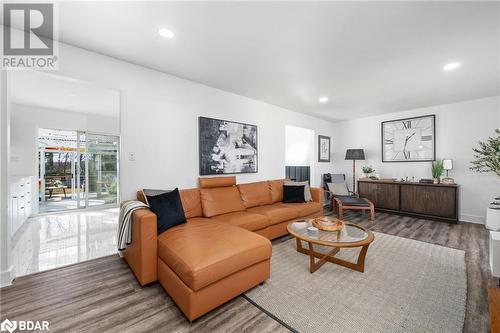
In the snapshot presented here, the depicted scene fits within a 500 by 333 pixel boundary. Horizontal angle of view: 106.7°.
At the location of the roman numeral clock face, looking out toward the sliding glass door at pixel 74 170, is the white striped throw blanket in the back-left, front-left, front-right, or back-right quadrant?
front-left

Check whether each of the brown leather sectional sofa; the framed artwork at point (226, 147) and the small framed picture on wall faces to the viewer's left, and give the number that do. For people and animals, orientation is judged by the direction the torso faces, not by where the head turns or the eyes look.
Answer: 0

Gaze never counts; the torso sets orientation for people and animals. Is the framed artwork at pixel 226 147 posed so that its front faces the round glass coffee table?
yes

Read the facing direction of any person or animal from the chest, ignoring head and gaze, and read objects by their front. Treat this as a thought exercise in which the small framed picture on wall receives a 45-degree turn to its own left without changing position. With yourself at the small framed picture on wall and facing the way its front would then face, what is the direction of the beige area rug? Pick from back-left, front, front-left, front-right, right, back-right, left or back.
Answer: right

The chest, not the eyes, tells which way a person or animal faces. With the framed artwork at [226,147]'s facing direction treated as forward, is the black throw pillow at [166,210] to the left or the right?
on its right

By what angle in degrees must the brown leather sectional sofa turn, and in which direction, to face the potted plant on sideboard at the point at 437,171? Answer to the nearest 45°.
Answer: approximately 45° to its left

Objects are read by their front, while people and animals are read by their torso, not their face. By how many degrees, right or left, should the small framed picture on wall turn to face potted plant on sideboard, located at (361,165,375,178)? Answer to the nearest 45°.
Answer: approximately 45° to its left

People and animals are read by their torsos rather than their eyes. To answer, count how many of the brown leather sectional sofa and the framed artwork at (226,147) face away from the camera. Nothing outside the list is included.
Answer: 0

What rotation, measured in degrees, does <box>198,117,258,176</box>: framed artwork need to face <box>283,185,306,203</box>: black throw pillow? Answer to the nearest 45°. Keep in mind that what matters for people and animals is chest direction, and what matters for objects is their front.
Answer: approximately 45° to its left

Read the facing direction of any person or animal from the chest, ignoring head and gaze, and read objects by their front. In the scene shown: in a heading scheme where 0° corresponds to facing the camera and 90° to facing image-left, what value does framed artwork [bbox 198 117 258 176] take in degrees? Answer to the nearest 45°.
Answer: approximately 315°

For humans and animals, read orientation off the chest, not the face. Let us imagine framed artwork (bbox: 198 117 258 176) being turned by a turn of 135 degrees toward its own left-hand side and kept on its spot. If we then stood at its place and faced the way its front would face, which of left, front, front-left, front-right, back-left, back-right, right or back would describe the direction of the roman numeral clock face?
right

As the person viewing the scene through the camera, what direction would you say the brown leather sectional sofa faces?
facing the viewer and to the right of the viewer

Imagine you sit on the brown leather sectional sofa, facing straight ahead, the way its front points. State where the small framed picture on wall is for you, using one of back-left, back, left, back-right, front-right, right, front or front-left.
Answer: left

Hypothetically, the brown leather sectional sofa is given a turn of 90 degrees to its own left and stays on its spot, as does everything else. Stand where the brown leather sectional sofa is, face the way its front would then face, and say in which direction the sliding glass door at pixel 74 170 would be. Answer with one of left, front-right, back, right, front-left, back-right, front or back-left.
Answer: left

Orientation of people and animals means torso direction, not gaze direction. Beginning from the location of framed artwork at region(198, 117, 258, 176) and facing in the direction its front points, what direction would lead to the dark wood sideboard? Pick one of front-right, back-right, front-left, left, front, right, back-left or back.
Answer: front-left

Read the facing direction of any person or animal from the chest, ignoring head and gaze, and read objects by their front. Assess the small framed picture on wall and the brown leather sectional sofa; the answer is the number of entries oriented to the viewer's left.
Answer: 0

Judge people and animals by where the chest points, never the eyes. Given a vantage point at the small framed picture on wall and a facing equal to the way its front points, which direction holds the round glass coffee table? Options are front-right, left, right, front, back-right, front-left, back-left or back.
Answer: front-right
